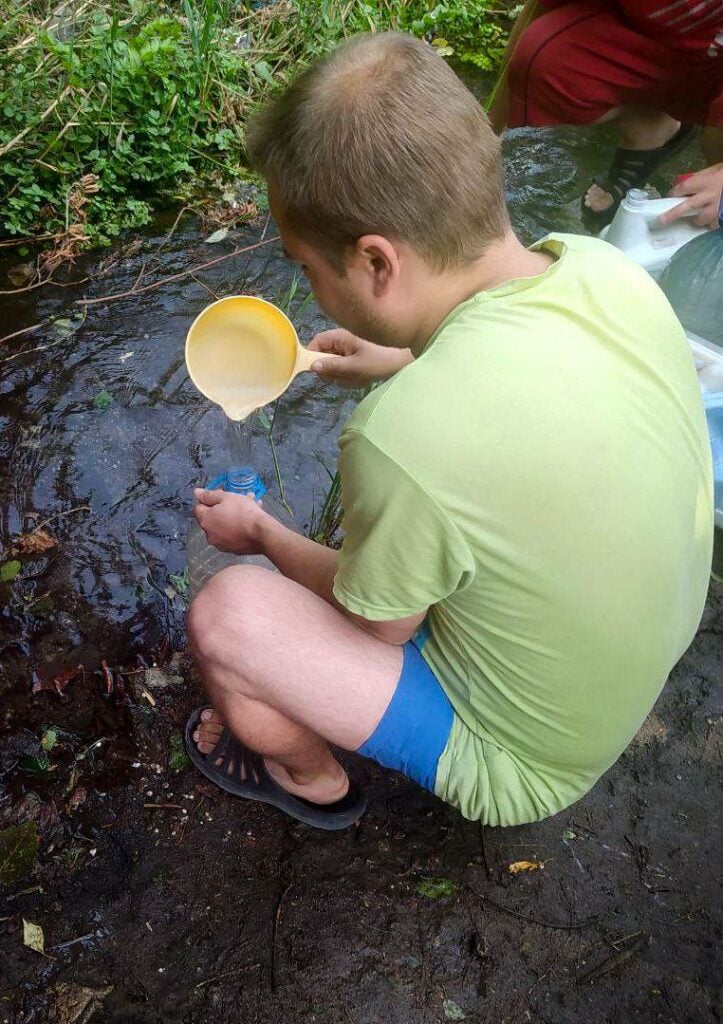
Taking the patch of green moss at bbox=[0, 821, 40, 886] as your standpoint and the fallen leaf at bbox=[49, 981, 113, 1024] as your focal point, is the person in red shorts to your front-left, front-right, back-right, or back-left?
back-left

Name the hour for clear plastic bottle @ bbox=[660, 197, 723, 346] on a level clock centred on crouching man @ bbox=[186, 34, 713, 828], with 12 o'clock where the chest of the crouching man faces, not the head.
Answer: The clear plastic bottle is roughly at 2 o'clock from the crouching man.

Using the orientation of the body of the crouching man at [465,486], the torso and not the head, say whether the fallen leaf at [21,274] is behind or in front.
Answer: in front

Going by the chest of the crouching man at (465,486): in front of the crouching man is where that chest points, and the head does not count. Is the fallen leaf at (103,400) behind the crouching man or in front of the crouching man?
in front

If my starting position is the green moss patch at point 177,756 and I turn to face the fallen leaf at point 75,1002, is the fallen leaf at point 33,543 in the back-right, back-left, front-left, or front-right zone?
back-right

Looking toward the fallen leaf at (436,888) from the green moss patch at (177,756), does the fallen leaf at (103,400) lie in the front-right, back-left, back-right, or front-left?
back-left

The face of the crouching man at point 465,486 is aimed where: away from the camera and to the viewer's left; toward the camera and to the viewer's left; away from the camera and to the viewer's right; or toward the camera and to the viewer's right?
away from the camera and to the viewer's left

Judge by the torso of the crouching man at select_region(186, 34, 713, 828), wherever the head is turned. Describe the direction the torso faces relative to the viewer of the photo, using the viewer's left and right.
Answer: facing away from the viewer and to the left of the viewer
